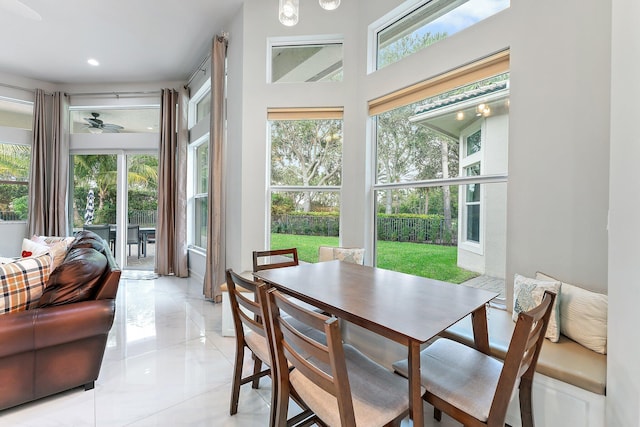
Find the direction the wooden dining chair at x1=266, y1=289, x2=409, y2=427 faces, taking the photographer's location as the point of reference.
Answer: facing away from the viewer and to the right of the viewer

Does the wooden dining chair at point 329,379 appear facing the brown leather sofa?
no

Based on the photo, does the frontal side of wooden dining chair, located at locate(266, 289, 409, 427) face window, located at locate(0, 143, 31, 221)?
no

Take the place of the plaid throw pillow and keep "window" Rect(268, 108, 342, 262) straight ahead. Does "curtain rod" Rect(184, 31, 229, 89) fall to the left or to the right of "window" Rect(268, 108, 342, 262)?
left

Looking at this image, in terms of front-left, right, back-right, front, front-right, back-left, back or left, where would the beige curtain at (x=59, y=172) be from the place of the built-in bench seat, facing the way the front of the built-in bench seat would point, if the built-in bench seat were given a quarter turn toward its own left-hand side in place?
back-right

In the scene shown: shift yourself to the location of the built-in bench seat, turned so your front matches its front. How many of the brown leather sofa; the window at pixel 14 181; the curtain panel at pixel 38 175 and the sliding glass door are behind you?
0

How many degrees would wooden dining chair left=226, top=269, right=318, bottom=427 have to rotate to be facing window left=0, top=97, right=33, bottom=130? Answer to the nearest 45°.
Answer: approximately 90° to its left

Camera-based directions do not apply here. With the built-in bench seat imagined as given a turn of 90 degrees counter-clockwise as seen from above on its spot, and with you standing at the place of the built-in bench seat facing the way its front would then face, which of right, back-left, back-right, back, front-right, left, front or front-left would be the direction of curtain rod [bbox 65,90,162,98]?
back-right

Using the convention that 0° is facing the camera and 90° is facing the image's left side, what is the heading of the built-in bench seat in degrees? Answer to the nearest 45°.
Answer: approximately 45°

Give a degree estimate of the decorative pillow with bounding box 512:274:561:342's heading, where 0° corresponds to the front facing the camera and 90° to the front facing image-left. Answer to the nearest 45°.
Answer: approximately 45°

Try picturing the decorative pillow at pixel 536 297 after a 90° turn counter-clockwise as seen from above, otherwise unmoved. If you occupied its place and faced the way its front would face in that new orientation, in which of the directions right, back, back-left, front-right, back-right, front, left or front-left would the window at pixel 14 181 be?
back-right

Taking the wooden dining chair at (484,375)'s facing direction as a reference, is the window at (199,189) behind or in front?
in front

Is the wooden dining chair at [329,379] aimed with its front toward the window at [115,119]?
no

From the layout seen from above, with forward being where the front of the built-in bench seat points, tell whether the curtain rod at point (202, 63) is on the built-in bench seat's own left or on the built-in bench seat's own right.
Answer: on the built-in bench seat's own right

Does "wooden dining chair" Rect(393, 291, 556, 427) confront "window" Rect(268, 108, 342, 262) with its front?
yes

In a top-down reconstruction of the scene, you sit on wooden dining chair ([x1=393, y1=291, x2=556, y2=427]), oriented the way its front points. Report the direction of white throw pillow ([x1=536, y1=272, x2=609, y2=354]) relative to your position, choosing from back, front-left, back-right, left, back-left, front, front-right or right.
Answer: right

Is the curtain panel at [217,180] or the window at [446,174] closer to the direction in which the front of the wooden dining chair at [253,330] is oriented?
the window
